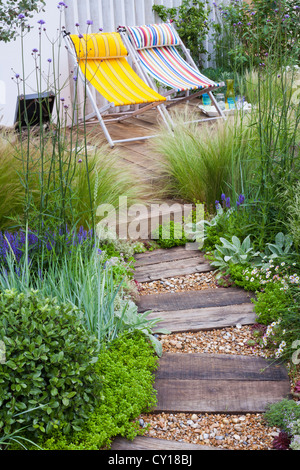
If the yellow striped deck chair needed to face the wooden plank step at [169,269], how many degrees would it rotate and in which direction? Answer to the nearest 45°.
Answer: approximately 45° to its right

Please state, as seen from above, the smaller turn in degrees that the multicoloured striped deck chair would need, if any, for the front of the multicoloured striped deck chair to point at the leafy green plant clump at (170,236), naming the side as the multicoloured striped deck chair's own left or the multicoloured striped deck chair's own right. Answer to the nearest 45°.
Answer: approximately 45° to the multicoloured striped deck chair's own right

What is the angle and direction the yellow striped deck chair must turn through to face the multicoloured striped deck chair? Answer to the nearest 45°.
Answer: approximately 90° to its left

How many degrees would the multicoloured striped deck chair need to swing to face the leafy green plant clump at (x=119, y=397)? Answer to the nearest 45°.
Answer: approximately 45° to its right

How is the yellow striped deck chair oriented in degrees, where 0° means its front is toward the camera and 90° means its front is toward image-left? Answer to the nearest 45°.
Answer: approximately 315°

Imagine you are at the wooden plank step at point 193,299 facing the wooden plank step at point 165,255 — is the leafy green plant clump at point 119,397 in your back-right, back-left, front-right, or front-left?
back-left

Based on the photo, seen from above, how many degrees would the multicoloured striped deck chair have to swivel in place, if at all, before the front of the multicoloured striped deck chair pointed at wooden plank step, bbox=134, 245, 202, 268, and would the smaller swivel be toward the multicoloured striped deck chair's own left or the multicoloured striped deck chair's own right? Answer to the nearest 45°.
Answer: approximately 45° to the multicoloured striped deck chair's own right

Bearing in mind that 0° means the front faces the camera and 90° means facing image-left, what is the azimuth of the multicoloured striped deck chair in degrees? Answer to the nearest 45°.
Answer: approximately 315°

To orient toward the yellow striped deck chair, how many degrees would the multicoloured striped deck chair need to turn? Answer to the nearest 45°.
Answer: approximately 90° to its right

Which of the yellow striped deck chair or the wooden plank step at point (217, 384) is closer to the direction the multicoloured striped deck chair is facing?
the wooden plank step
